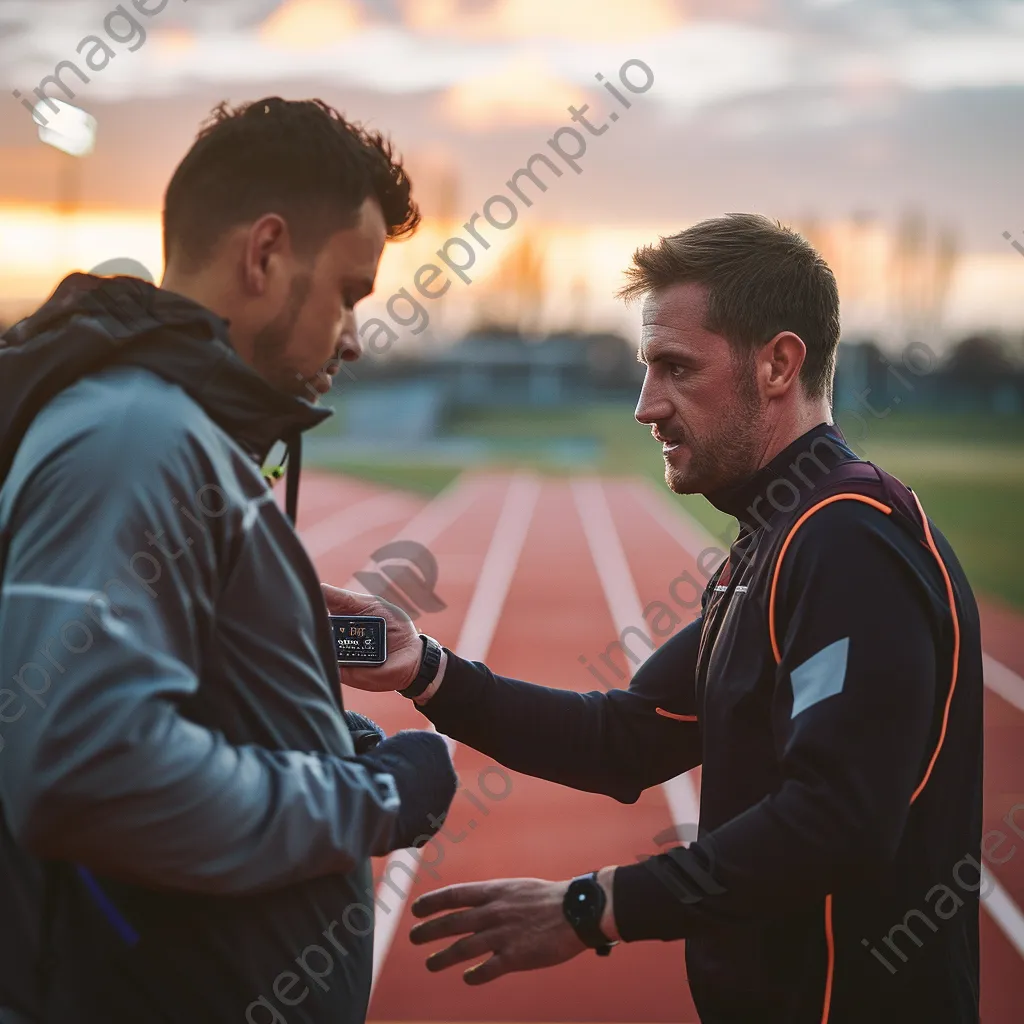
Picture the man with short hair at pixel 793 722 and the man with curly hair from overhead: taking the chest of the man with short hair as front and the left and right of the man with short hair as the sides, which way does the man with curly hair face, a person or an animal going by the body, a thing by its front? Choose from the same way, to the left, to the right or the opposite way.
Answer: the opposite way

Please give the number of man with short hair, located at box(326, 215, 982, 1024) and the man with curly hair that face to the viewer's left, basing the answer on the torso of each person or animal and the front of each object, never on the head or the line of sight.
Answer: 1

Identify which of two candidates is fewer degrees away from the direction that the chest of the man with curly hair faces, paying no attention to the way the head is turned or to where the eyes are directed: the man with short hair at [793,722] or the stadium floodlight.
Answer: the man with short hair

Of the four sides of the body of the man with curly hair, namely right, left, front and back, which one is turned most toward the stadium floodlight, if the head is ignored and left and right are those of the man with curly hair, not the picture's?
left

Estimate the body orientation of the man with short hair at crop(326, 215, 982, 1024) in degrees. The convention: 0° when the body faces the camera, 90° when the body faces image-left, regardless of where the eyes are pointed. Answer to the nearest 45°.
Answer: approximately 90°

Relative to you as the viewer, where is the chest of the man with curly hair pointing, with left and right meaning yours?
facing to the right of the viewer

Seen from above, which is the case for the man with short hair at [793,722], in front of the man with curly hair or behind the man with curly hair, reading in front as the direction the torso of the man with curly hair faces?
in front

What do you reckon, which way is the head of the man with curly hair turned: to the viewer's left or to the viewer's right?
to the viewer's right

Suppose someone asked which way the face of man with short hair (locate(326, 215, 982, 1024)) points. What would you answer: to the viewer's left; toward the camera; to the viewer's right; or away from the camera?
to the viewer's left

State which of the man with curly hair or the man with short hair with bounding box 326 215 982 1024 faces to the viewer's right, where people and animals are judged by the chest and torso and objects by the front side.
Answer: the man with curly hair
